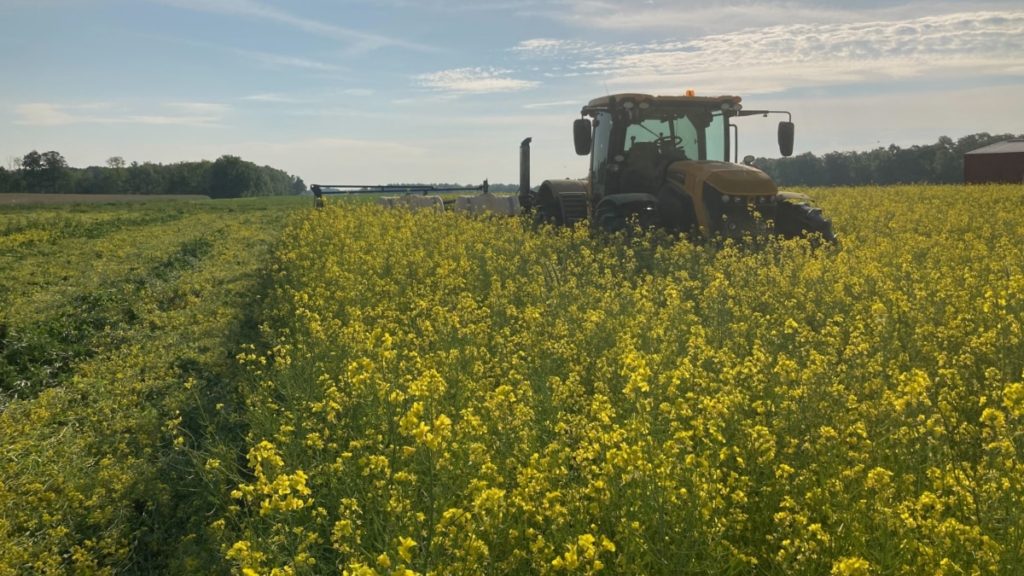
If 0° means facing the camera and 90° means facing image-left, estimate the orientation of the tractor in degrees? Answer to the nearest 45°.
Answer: approximately 315°

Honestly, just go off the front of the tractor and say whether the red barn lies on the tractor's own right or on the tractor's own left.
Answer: on the tractor's own left
